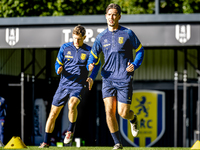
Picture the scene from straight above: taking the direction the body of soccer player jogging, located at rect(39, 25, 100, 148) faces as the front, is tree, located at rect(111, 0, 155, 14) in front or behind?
behind

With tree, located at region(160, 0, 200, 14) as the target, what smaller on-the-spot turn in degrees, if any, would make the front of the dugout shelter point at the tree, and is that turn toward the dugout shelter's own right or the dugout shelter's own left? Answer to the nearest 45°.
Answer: approximately 135° to the dugout shelter's own left

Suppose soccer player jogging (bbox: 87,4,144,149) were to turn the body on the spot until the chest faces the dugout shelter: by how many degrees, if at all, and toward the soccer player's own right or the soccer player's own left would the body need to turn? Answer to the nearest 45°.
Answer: approximately 180°

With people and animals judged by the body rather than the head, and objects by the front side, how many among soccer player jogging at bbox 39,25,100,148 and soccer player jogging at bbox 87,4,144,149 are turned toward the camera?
2

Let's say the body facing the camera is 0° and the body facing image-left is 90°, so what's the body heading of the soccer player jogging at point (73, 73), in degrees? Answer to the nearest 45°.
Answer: approximately 0°

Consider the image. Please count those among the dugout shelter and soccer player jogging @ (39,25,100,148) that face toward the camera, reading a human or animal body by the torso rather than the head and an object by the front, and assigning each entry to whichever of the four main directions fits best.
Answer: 2

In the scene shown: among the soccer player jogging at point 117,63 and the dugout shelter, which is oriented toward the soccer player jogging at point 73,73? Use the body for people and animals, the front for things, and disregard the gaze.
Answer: the dugout shelter

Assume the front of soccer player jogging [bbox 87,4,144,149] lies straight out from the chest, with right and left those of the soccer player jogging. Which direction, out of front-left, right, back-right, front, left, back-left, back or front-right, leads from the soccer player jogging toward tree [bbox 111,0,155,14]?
back
